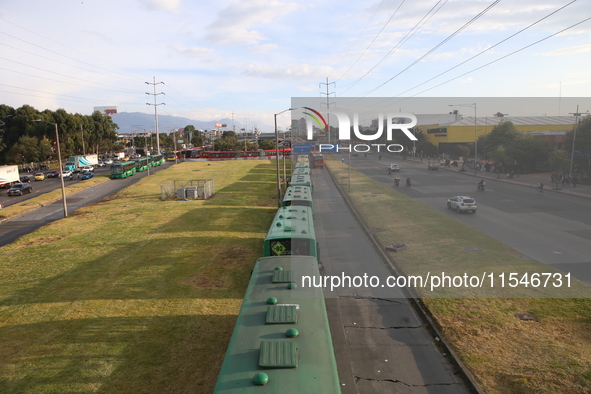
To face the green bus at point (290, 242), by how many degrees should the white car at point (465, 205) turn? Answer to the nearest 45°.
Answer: approximately 135° to its left

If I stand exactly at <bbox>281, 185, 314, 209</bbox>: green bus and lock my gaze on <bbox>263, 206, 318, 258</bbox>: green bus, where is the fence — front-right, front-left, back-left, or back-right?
back-right

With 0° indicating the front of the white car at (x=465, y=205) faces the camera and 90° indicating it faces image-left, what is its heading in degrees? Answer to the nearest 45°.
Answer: approximately 135°

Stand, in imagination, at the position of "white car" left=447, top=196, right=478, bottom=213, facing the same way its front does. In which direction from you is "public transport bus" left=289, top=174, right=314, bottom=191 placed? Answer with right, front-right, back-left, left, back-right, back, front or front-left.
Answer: front-left

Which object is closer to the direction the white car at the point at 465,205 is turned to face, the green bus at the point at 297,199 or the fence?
the fence

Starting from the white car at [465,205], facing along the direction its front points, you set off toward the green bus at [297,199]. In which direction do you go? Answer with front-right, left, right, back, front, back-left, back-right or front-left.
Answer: left

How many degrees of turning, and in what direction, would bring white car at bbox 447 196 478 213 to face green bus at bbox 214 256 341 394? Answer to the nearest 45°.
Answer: approximately 135° to its left

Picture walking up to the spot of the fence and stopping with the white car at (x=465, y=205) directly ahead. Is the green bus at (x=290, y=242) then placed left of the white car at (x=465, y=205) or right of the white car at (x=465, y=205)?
right
